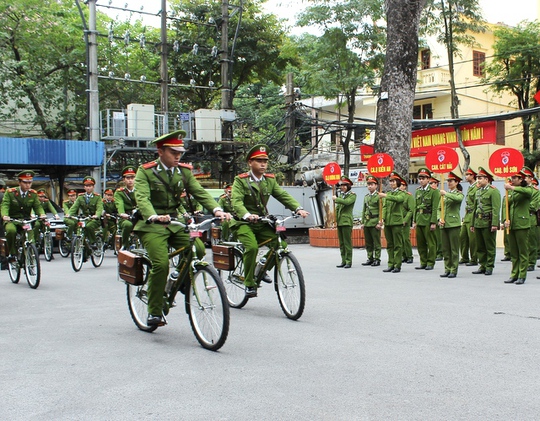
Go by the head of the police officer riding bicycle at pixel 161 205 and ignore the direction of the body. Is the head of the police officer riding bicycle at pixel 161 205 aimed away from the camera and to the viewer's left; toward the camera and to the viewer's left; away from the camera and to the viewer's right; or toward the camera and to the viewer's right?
toward the camera and to the viewer's right

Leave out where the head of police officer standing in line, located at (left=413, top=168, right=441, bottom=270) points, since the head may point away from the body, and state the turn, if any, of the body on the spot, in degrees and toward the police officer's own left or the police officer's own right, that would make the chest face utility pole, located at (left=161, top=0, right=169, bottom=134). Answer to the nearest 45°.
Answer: approximately 90° to the police officer's own right

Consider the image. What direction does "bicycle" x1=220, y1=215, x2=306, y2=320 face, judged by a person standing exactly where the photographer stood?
facing the viewer and to the right of the viewer

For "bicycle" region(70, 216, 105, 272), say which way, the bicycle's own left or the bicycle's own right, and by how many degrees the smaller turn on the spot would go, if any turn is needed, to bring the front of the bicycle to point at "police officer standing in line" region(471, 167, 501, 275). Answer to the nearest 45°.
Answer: approximately 90° to the bicycle's own left

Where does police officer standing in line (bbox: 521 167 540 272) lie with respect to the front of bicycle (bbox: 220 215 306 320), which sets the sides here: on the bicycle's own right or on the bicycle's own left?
on the bicycle's own left

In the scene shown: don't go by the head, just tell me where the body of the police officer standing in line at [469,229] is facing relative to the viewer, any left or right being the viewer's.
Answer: facing the viewer and to the left of the viewer

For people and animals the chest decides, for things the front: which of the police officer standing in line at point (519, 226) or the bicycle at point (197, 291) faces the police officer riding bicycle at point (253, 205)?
the police officer standing in line

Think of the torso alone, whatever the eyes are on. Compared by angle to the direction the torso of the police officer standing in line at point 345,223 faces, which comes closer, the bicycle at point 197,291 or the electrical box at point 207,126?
the bicycle

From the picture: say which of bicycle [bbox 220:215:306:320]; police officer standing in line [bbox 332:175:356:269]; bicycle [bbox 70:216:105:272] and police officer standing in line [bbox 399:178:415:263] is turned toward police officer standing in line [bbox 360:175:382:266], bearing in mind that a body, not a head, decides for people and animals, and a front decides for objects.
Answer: police officer standing in line [bbox 399:178:415:263]

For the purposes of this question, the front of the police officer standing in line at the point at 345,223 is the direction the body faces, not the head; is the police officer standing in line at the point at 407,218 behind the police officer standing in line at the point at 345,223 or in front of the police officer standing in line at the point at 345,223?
behind

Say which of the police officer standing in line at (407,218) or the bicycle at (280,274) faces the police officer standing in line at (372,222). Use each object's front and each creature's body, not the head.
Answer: the police officer standing in line at (407,218)

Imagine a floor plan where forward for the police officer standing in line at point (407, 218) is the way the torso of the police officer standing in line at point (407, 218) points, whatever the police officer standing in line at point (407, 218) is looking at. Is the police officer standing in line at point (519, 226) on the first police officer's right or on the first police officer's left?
on the first police officer's left
